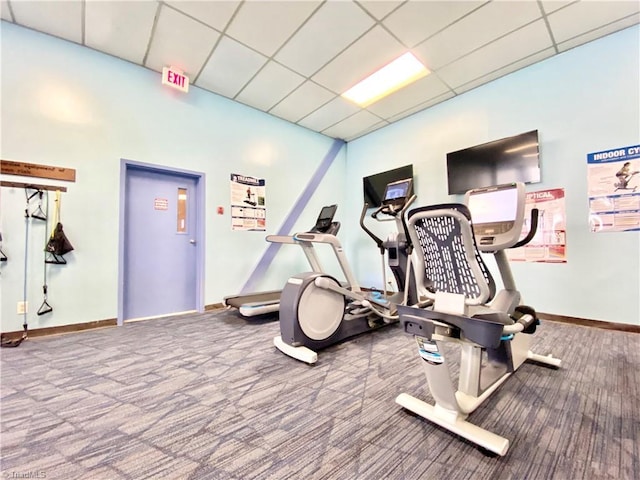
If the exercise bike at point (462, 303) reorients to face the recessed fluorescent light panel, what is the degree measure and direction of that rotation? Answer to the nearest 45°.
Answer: approximately 90° to its left

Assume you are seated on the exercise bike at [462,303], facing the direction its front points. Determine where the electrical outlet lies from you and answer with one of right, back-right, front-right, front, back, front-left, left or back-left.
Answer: back-left

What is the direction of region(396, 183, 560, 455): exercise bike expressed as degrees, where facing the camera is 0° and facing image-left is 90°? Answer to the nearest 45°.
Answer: approximately 225°

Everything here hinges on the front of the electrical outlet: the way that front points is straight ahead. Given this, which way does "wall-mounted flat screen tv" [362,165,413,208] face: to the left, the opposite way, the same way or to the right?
to the right
